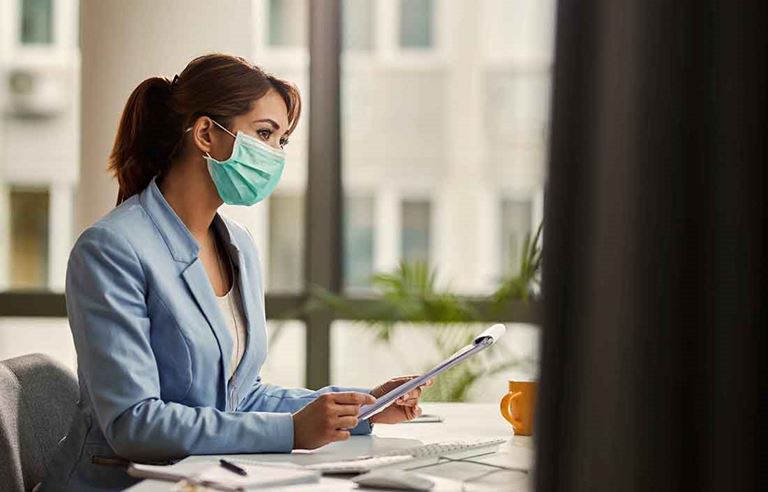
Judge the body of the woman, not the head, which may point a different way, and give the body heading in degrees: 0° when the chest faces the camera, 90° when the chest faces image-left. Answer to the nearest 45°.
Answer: approximately 315°

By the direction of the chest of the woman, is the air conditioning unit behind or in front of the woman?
behind
